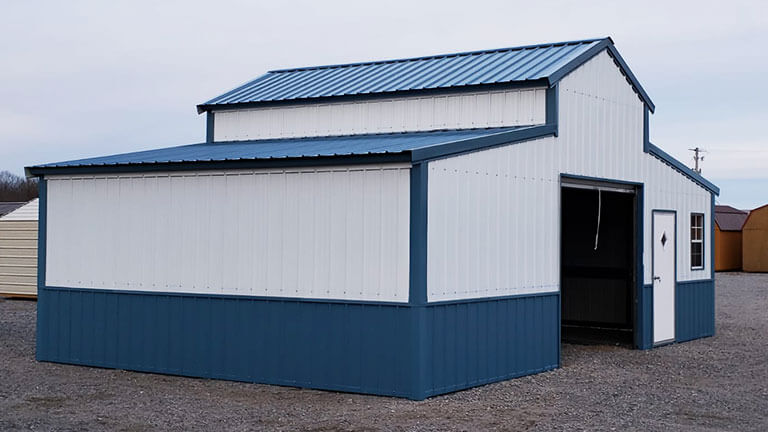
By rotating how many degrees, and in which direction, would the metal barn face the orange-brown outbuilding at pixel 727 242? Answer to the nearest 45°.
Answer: approximately 90° to its left

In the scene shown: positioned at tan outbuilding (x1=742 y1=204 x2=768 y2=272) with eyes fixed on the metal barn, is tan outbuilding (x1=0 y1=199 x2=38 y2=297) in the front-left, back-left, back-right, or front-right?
front-right

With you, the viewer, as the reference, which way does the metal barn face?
facing the viewer and to the right of the viewer

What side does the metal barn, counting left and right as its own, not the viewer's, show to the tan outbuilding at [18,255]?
back

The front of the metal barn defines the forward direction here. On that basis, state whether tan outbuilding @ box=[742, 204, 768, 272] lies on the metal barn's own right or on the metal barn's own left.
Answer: on the metal barn's own left
